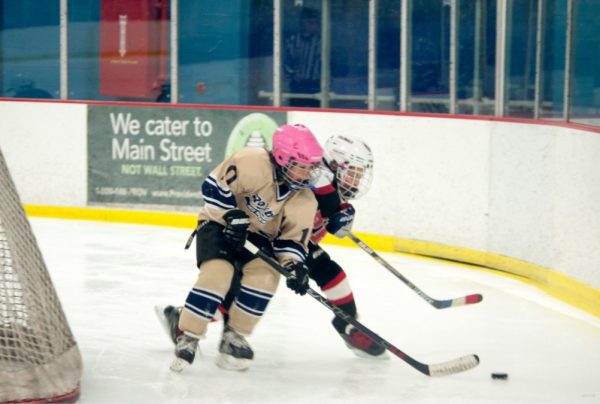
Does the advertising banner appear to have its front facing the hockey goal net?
yes

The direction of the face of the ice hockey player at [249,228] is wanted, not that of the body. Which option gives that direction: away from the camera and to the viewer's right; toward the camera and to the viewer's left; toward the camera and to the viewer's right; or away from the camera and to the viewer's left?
toward the camera and to the viewer's right

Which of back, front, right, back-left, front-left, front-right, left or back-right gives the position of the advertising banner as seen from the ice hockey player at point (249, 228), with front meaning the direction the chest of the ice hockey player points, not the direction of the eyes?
back-left

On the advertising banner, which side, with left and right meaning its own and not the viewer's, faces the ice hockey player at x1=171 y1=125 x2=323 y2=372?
front

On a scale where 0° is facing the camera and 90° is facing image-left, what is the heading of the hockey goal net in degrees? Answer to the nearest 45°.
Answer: approximately 90°

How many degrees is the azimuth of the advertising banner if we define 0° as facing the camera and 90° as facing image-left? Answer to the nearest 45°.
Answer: approximately 0°
